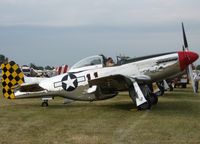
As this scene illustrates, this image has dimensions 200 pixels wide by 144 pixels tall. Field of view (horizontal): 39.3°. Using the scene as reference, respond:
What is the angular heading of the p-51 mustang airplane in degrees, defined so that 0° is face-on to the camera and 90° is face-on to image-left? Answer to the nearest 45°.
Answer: approximately 270°
